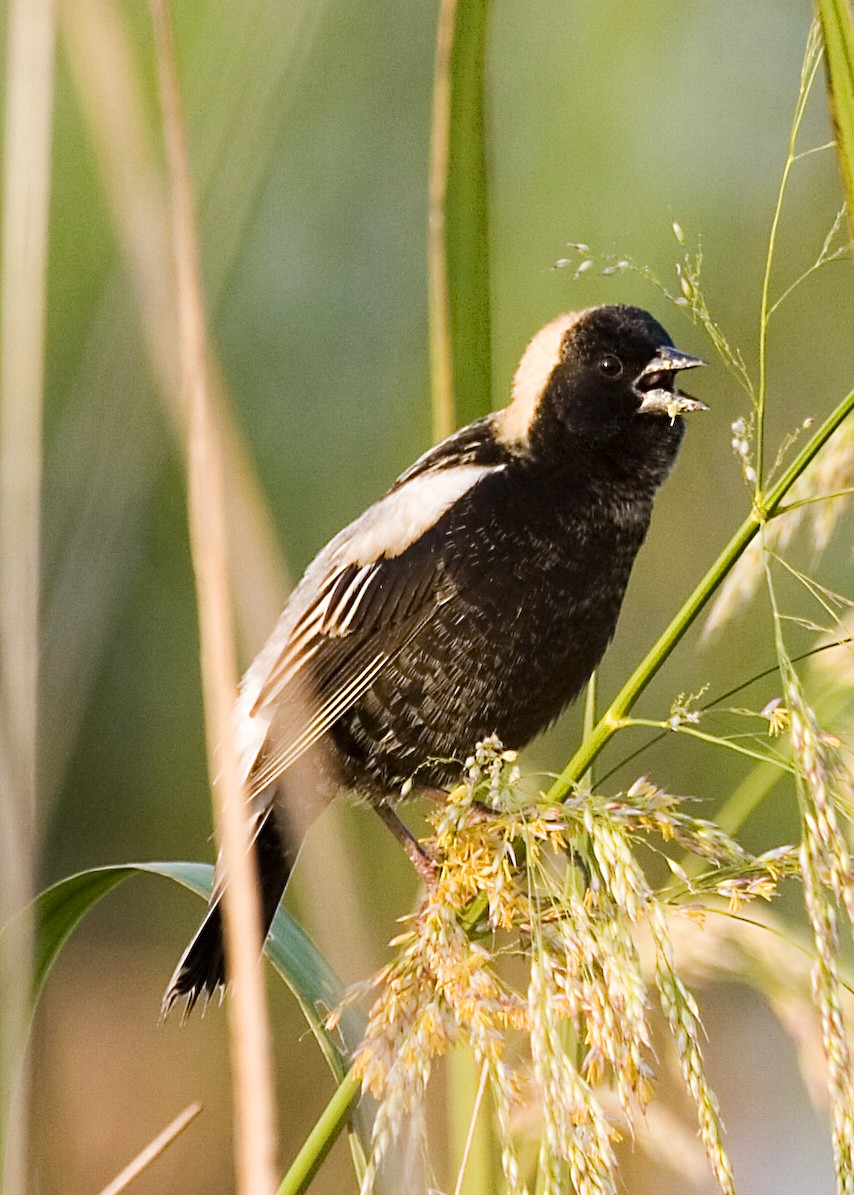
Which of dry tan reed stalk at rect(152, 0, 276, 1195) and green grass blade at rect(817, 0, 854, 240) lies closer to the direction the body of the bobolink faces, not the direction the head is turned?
the green grass blade

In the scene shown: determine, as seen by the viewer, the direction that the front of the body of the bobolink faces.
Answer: to the viewer's right

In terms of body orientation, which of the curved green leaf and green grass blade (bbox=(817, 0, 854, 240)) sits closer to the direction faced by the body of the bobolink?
the green grass blade
